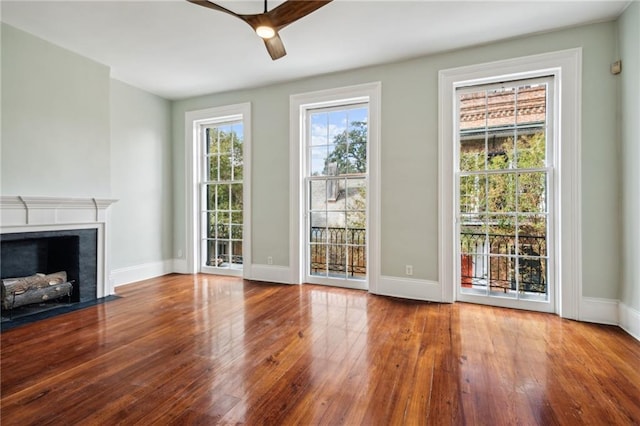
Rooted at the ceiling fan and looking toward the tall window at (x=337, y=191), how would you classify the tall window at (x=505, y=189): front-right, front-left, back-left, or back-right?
front-right

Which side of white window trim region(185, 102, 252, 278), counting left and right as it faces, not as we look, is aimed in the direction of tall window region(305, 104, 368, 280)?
left

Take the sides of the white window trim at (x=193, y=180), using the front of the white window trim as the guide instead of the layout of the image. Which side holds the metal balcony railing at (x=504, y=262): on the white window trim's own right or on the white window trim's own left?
on the white window trim's own left

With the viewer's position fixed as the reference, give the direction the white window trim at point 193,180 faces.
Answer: facing the viewer and to the left of the viewer

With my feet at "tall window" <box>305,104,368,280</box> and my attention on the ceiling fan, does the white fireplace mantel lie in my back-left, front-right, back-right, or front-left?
front-right

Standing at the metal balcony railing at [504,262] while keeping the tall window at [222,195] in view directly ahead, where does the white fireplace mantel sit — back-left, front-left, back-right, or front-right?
front-left

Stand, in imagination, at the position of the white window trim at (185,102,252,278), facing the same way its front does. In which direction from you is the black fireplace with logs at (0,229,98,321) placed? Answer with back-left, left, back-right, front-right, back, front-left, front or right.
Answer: front

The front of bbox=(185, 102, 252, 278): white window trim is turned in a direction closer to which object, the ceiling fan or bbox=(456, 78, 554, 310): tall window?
the ceiling fan

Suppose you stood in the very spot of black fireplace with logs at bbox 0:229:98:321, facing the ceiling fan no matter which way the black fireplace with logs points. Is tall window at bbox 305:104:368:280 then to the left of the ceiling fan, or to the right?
left

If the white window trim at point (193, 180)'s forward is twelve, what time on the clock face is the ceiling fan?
The ceiling fan is roughly at 10 o'clock from the white window trim.

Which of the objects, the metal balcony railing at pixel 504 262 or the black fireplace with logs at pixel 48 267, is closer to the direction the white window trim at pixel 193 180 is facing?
the black fireplace with logs

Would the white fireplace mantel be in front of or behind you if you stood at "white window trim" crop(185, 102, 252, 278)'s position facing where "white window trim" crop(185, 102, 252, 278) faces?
in front

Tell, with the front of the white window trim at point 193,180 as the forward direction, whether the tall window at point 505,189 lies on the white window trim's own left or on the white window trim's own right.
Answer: on the white window trim's own left

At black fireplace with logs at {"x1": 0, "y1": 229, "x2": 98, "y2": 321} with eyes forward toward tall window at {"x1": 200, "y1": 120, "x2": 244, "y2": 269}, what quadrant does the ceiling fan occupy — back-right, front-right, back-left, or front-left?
front-right
